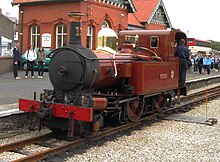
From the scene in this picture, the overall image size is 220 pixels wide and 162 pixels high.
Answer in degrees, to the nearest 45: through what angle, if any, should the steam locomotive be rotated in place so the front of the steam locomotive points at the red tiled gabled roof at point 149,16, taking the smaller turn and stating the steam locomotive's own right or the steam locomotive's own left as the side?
approximately 135° to the steam locomotive's own right

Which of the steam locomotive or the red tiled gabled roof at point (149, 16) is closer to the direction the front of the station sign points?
the steam locomotive

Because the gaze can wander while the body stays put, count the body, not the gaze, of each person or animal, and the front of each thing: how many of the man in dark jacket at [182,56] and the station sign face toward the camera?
1

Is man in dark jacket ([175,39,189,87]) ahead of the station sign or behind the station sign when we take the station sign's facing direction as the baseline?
ahead

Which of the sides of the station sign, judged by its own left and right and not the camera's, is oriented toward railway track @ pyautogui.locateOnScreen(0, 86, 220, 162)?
front
